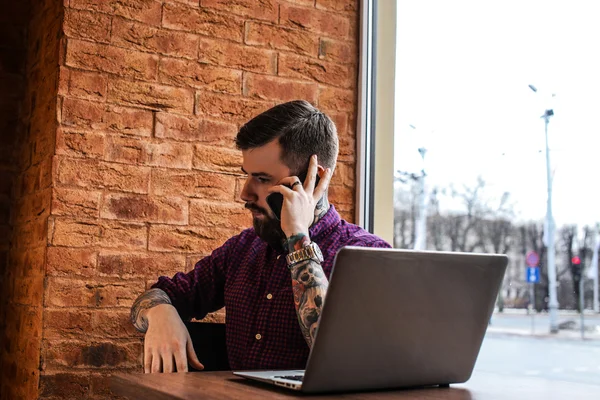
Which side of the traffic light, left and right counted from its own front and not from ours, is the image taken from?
front

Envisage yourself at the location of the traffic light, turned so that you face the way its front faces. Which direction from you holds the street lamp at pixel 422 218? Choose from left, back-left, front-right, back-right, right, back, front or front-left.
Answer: back-right

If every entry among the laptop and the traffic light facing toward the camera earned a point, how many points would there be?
1

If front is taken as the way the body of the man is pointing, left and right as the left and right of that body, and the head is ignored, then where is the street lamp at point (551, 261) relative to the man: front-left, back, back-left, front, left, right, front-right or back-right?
back-left

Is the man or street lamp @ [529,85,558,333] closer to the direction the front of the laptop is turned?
the man

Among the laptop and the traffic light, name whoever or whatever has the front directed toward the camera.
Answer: the traffic light

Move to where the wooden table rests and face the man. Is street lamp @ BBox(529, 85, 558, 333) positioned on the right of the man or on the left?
right

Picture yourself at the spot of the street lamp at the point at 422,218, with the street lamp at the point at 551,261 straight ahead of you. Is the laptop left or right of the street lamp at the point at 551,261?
right

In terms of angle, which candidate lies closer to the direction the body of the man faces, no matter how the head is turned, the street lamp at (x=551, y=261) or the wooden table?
the wooden table

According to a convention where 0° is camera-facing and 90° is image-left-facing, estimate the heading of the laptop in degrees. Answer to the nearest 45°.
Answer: approximately 135°

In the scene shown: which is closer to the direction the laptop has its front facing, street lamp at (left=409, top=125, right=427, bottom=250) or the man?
the man

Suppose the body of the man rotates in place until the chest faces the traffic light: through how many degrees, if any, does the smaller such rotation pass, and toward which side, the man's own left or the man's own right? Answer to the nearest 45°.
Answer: approximately 135° to the man's own left

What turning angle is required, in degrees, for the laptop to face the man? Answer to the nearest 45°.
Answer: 0° — it already faces them

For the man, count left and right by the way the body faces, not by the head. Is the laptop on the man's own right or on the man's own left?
on the man's own left
